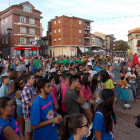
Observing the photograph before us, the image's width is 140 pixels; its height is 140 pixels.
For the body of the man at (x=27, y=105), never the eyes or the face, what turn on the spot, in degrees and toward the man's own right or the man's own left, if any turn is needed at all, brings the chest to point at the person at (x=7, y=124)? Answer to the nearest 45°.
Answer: approximately 90° to the man's own right

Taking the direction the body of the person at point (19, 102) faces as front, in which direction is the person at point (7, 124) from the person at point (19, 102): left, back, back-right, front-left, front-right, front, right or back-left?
right

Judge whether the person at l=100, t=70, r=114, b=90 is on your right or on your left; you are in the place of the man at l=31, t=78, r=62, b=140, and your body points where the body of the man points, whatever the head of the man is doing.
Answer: on your left

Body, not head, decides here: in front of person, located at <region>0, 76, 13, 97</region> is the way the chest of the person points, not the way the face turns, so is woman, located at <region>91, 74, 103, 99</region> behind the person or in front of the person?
in front
